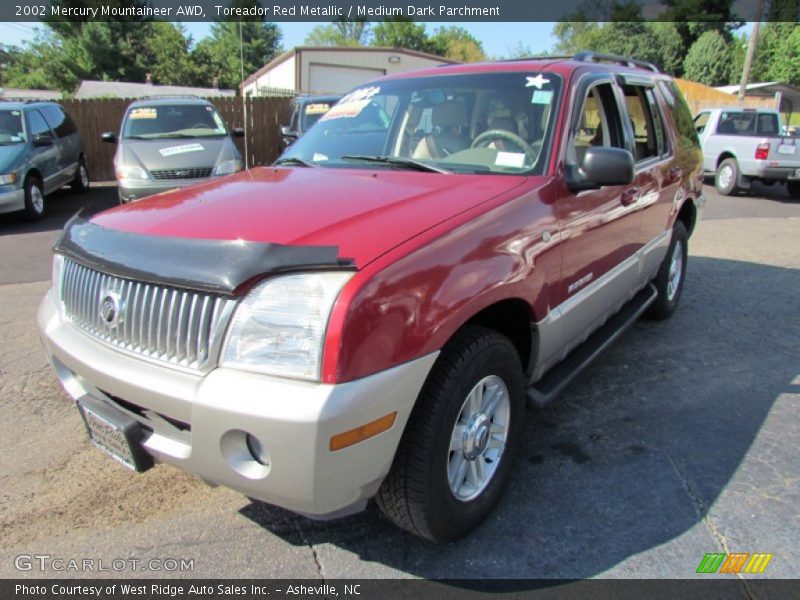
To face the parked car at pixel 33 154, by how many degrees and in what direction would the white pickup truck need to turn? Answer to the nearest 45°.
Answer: approximately 90° to its left

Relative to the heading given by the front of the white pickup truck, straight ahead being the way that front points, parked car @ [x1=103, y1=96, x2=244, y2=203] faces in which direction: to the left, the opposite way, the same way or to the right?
the opposite way

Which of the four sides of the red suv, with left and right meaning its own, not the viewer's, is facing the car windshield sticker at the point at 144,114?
right

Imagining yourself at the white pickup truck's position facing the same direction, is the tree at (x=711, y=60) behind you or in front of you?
in front

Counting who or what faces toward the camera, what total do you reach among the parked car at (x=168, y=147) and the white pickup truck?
1

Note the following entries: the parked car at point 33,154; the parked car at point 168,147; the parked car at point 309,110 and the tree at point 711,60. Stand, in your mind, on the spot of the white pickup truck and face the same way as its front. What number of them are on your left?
3

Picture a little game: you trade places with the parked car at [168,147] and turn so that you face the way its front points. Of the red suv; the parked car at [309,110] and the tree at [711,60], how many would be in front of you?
1

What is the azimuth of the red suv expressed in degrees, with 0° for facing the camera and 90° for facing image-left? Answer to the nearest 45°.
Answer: approximately 45°

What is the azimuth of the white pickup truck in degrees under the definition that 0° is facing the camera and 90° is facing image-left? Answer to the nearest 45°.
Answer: approximately 135°

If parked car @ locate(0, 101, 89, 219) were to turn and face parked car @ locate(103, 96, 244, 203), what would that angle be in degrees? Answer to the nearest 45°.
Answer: approximately 90° to its left

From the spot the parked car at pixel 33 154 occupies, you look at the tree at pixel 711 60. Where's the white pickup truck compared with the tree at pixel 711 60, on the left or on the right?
right

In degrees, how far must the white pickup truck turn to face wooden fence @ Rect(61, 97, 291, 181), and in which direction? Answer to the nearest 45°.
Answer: approximately 45° to its left

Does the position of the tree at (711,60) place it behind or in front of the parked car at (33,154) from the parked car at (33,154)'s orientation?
behind

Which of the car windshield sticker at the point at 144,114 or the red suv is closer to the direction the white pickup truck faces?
the car windshield sticker

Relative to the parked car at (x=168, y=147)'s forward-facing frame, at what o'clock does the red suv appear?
The red suv is roughly at 12 o'clock from the parked car.

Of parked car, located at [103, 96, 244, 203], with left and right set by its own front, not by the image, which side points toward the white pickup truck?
left
